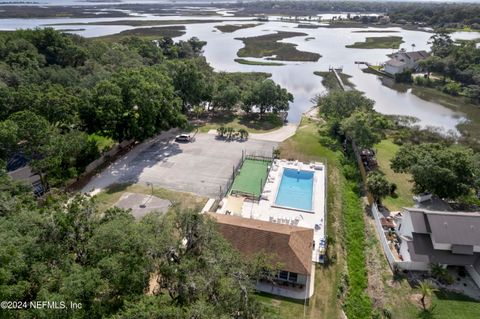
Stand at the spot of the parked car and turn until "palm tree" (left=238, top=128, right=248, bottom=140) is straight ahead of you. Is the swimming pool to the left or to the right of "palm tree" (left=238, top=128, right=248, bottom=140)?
right

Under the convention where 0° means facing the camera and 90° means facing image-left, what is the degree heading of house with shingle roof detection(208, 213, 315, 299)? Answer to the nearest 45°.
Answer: approximately 0°

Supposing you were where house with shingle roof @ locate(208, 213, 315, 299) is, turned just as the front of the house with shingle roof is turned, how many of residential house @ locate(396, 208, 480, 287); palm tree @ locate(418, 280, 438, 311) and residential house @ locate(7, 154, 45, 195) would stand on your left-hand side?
2

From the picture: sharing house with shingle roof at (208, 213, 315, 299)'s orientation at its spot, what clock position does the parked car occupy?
The parked car is roughly at 5 o'clock from the house with shingle roof.

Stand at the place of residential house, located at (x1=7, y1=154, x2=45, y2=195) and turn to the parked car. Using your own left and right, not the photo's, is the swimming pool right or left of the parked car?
right

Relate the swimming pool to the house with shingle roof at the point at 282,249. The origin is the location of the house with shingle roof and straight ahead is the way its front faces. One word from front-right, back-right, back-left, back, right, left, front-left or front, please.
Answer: back

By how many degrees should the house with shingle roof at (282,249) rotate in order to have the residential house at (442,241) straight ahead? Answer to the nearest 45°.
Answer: approximately 90° to its left

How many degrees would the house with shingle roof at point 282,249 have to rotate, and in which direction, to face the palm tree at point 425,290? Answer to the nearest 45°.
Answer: approximately 90° to its left
